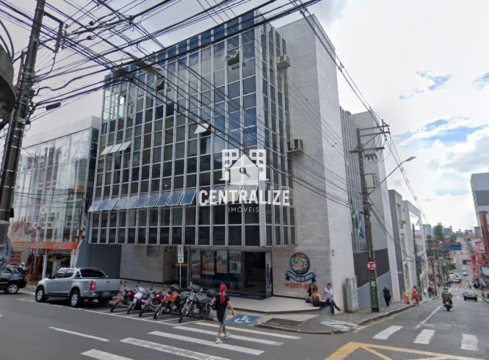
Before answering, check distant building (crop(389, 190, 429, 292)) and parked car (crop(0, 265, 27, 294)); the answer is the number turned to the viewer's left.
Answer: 1

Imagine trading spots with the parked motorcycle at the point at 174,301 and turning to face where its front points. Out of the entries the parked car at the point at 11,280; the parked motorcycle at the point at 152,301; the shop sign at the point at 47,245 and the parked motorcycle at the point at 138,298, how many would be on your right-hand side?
4

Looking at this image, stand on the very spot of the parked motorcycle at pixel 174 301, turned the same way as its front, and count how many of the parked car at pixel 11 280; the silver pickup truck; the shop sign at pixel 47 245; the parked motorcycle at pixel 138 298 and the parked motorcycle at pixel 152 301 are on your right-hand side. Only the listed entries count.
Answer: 5

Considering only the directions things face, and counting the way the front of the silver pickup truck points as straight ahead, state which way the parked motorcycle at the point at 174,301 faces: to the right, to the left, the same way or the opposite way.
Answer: to the left

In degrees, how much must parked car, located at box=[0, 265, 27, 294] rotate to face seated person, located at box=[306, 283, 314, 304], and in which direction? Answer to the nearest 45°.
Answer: approximately 135° to its left

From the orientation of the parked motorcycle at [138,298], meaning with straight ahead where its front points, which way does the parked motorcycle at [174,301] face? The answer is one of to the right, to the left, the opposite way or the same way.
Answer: the same way

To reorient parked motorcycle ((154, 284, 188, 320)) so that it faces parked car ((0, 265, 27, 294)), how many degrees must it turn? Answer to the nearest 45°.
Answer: approximately 90° to its right

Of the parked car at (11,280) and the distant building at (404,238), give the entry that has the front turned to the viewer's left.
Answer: the parked car

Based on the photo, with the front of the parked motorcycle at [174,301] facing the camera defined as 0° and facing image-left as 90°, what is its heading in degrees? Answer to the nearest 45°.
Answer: approximately 45°

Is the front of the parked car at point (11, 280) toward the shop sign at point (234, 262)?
no

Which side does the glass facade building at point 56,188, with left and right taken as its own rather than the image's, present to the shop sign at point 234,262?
left

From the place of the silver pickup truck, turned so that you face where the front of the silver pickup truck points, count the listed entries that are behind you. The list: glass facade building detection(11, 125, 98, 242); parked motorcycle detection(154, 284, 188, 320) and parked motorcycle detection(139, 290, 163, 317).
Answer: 2

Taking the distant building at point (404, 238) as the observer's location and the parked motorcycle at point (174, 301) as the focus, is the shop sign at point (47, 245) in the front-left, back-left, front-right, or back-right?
front-right

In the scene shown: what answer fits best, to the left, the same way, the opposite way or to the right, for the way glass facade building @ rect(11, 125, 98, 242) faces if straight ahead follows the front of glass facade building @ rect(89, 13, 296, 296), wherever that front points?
the same way

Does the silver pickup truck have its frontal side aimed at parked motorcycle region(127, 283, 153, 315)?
no

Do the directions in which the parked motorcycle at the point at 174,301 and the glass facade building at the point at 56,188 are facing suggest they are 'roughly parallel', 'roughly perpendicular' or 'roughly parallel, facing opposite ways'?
roughly parallel

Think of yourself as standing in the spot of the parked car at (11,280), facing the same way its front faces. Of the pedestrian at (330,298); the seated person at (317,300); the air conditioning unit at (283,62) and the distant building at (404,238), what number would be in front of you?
0

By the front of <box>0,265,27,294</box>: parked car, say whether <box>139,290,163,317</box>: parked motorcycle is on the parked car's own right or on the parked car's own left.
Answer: on the parked car's own left

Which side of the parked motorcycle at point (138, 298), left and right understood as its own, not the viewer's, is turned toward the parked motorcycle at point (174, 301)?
left
